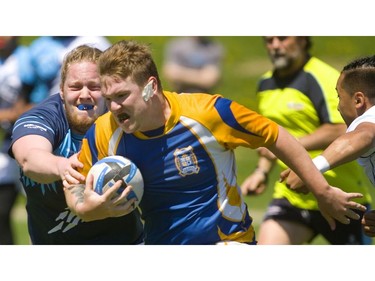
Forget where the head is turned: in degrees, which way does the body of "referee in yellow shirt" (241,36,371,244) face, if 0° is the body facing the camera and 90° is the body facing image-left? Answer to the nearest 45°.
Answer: approximately 45°

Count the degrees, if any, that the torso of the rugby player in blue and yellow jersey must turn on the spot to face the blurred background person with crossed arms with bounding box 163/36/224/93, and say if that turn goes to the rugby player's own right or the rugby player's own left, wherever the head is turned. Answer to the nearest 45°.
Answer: approximately 135° to the rugby player's own right

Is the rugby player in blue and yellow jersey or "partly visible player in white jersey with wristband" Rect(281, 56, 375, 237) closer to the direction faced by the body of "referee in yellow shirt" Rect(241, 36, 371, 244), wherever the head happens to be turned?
the rugby player in blue and yellow jersey

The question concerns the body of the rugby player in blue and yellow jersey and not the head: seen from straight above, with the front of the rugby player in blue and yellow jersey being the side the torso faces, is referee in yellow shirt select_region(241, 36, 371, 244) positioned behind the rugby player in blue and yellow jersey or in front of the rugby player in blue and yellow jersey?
behind

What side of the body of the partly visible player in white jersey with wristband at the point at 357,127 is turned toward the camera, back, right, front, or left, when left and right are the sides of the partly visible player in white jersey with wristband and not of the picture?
left

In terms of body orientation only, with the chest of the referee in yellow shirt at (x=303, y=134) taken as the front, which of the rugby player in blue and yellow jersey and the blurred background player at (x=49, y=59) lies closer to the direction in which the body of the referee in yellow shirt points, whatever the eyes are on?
the rugby player in blue and yellow jersey

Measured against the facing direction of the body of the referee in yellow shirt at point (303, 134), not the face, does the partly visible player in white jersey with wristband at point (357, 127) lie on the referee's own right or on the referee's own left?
on the referee's own left

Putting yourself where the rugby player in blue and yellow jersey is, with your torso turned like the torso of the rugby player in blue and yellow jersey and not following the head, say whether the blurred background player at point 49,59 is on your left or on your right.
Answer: on your right

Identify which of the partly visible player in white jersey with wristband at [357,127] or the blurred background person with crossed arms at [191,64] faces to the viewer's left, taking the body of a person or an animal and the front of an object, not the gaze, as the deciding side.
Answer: the partly visible player in white jersey with wristband at [357,127]

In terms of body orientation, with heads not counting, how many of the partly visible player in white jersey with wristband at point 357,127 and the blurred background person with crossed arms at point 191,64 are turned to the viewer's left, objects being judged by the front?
1
